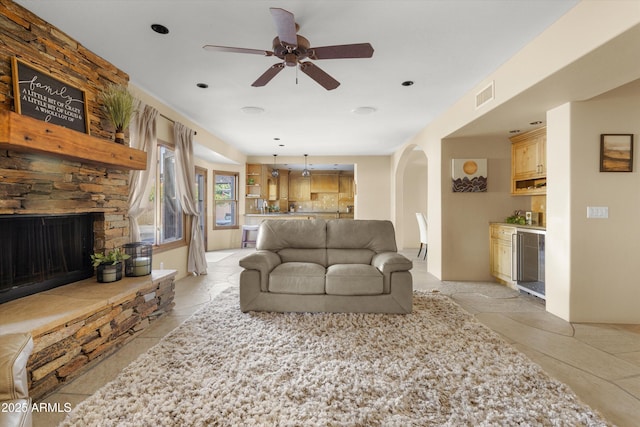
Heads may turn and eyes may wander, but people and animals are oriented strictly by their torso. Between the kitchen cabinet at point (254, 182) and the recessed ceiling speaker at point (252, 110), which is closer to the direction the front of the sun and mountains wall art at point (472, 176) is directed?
the recessed ceiling speaker

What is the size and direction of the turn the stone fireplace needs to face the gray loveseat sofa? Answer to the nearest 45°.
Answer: approximately 45° to its left

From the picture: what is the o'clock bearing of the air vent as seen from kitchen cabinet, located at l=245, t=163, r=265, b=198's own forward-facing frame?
The air vent is roughly at 11 o'clock from the kitchen cabinet.

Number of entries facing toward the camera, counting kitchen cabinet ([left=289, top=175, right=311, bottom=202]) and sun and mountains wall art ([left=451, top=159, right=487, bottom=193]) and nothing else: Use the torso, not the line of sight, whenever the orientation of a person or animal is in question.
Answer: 2

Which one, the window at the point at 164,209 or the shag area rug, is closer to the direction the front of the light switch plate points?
the shag area rug

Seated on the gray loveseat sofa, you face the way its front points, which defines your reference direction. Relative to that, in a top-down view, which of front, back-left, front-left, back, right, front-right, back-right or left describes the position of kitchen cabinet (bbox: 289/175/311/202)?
back

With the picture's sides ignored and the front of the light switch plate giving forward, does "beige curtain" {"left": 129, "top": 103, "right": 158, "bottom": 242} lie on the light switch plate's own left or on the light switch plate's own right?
on the light switch plate's own right

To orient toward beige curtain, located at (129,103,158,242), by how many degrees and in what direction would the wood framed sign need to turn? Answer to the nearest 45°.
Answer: approximately 90° to its left

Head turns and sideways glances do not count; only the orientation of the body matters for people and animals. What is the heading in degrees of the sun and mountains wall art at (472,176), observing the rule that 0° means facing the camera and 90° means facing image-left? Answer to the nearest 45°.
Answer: approximately 0°

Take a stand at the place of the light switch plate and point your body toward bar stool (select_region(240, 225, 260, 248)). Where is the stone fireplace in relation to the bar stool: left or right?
left
